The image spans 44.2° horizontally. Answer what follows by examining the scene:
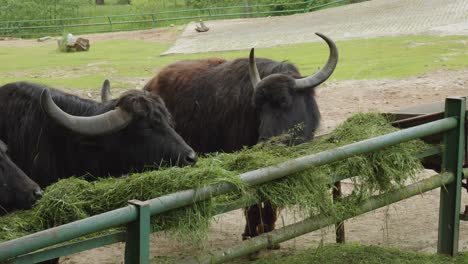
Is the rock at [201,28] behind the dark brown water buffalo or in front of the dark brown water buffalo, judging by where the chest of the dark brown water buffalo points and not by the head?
behind

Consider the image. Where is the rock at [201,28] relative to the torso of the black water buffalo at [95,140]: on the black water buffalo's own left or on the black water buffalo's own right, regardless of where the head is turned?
on the black water buffalo's own left

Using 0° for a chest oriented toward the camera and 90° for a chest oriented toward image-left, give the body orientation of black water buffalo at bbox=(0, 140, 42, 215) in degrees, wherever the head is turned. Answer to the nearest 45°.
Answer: approximately 270°

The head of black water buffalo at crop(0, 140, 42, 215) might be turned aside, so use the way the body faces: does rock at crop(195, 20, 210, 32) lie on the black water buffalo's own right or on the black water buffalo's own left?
on the black water buffalo's own left

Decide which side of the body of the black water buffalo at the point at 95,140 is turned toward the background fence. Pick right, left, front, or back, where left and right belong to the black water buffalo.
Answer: left

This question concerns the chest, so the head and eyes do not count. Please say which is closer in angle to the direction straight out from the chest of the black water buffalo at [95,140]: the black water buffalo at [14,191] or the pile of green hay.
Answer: the pile of green hay

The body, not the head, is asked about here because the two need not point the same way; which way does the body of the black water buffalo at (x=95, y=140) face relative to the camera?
to the viewer's right

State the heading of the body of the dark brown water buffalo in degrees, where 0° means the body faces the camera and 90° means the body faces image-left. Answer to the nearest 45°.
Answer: approximately 315°

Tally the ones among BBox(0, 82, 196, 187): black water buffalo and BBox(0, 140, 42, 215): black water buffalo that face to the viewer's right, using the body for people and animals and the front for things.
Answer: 2

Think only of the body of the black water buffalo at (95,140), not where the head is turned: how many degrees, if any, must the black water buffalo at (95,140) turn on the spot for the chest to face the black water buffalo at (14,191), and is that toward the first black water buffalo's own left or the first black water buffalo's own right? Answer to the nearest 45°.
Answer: approximately 135° to the first black water buffalo's own right

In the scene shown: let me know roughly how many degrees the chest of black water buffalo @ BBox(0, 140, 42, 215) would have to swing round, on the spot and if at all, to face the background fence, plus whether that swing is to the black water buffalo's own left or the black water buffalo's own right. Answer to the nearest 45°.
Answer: approximately 90° to the black water buffalo's own left
